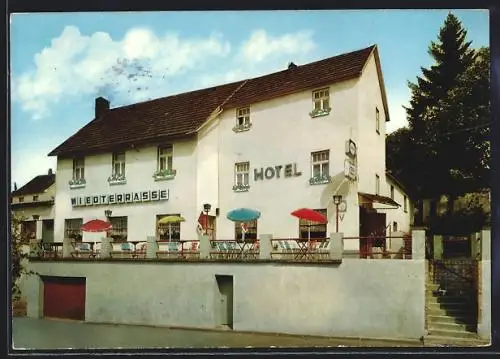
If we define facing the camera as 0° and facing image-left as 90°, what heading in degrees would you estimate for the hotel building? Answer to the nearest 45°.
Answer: approximately 45°

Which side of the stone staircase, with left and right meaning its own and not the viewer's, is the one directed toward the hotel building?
right

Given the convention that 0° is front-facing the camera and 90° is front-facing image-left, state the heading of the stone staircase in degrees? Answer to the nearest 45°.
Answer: approximately 0°

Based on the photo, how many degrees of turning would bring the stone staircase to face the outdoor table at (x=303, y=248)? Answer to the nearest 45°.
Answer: approximately 90° to its right

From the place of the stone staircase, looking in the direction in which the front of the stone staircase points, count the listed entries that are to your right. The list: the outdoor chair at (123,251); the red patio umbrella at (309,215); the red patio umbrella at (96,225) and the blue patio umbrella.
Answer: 4

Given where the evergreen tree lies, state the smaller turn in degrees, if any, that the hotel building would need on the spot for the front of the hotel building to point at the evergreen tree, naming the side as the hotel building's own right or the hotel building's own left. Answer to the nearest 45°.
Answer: approximately 135° to the hotel building's own left
